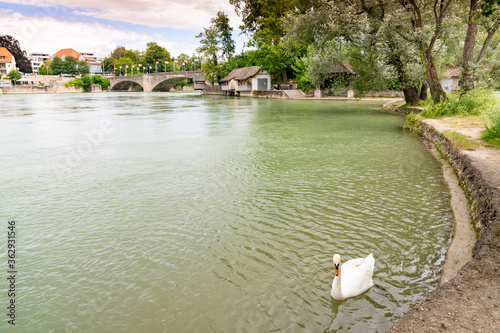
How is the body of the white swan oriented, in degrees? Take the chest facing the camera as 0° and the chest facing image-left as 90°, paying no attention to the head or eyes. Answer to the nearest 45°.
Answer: approximately 45°

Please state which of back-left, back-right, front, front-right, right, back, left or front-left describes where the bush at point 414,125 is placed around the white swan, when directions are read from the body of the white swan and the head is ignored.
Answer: back-right

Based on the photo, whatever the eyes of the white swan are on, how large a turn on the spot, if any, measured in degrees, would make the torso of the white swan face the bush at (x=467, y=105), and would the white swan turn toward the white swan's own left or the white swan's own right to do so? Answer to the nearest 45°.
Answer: approximately 135° to the white swan's own right
